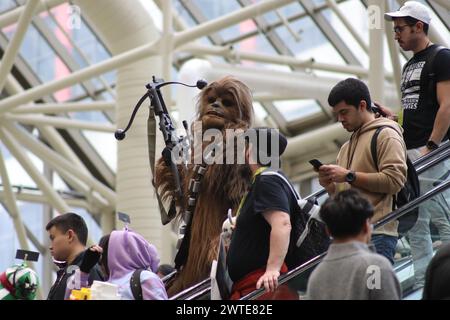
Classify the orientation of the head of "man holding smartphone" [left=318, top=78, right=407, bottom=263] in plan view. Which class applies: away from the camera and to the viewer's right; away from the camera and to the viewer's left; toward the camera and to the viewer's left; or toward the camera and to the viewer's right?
toward the camera and to the viewer's left
